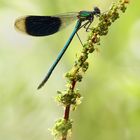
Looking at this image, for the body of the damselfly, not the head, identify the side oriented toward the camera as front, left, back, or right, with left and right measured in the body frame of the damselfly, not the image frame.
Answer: right
